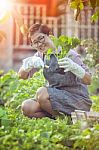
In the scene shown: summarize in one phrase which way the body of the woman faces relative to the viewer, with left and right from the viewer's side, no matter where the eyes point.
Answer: facing the viewer and to the left of the viewer
